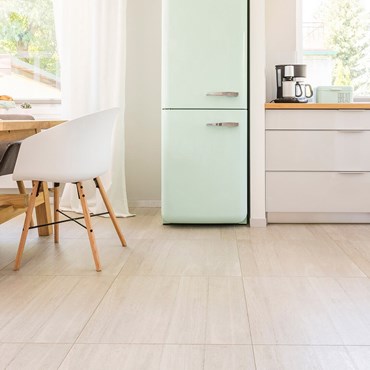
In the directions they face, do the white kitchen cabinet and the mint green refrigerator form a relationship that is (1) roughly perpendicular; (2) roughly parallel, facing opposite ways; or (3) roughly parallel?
roughly parallel

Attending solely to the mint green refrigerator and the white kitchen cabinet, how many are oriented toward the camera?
2

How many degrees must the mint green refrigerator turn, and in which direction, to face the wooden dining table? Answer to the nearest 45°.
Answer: approximately 45° to its right

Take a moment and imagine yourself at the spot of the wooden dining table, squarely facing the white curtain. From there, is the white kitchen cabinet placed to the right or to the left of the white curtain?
right

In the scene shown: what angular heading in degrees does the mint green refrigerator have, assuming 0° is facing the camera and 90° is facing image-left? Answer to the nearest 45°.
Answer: approximately 0°

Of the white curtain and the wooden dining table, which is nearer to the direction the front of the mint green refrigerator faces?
the wooden dining table

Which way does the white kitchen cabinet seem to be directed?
toward the camera

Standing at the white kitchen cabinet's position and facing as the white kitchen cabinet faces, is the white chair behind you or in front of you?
in front
